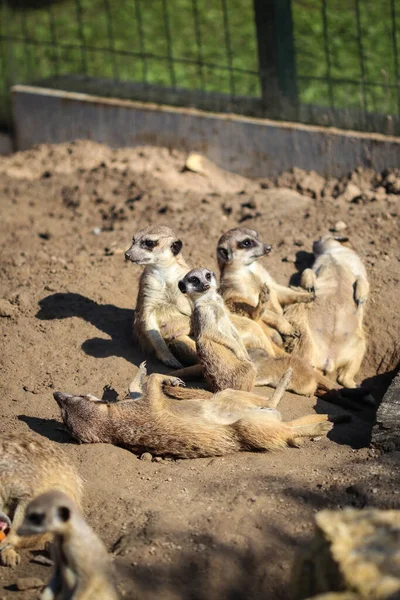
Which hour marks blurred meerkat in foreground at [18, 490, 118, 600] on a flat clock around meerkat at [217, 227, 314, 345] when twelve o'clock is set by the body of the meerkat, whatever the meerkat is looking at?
The blurred meerkat in foreground is roughly at 2 o'clock from the meerkat.

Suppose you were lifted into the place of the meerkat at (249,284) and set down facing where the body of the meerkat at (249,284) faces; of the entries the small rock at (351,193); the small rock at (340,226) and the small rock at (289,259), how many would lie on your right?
0

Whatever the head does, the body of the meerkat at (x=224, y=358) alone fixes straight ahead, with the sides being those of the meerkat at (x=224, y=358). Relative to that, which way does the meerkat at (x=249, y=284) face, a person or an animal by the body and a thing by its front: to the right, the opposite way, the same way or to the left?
the same way

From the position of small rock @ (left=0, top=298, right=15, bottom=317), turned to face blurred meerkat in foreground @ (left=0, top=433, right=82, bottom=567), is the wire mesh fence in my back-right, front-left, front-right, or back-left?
back-left

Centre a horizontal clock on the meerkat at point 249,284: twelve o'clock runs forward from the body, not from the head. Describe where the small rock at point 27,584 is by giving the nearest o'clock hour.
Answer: The small rock is roughly at 2 o'clock from the meerkat.

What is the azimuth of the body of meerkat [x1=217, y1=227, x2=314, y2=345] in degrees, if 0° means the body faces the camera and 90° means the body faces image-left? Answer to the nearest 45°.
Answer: approximately 315°

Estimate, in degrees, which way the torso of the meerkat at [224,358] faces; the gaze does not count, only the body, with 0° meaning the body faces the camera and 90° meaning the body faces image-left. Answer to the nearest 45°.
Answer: approximately 315°
